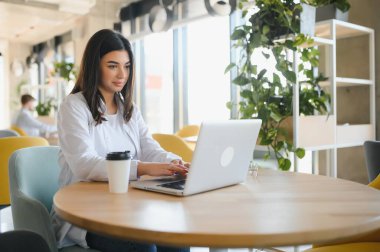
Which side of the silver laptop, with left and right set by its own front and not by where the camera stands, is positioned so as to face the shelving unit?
right

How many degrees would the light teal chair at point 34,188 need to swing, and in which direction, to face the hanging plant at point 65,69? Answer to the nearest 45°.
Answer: approximately 135° to its left

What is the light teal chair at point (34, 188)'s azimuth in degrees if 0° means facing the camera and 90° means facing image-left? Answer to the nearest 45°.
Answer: approximately 315°

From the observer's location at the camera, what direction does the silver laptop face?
facing away from the viewer and to the left of the viewer

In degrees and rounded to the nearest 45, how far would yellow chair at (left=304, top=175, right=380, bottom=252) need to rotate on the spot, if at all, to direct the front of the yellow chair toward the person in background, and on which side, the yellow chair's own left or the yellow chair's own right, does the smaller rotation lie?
approximately 45° to the yellow chair's own right

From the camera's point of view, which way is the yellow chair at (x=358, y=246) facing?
to the viewer's left

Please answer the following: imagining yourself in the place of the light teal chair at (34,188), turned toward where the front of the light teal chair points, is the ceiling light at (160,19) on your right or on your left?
on your left

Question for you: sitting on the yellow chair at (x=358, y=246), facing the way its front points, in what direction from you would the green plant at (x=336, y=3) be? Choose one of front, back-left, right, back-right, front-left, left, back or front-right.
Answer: right
